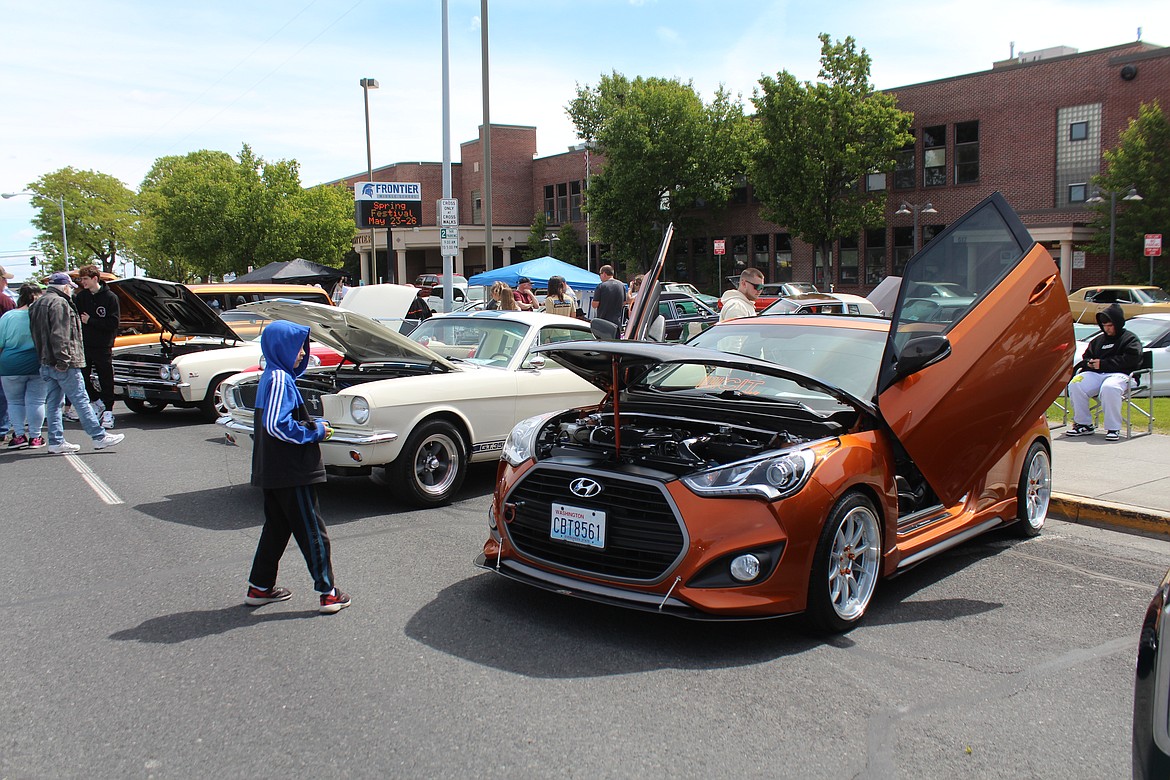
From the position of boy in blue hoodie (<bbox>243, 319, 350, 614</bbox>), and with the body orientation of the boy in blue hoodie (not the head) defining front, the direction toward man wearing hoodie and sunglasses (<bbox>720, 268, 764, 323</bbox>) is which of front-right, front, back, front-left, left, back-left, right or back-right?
front-left

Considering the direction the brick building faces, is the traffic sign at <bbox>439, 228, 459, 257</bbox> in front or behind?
in front

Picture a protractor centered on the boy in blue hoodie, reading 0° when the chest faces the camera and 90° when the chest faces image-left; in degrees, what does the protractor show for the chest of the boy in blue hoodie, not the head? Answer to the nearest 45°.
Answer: approximately 270°

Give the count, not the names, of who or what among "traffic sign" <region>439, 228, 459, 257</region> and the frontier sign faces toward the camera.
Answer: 2

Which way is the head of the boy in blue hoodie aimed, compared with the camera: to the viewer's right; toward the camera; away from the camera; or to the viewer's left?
to the viewer's right

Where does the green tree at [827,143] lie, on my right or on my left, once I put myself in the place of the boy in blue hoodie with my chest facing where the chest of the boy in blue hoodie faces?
on my left

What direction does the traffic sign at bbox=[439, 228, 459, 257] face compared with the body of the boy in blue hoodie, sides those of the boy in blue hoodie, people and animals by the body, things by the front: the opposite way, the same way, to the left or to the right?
to the right

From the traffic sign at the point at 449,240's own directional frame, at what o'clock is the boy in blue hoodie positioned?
The boy in blue hoodie is roughly at 12 o'clock from the traffic sign.

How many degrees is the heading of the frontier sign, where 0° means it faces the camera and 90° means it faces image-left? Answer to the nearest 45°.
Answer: approximately 0°

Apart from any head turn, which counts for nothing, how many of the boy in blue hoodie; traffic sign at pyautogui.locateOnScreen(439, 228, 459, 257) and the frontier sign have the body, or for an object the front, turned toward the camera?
2

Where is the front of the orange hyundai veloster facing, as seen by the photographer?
facing the viewer and to the left of the viewer

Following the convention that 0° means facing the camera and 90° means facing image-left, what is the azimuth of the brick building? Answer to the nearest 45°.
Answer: approximately 45°
